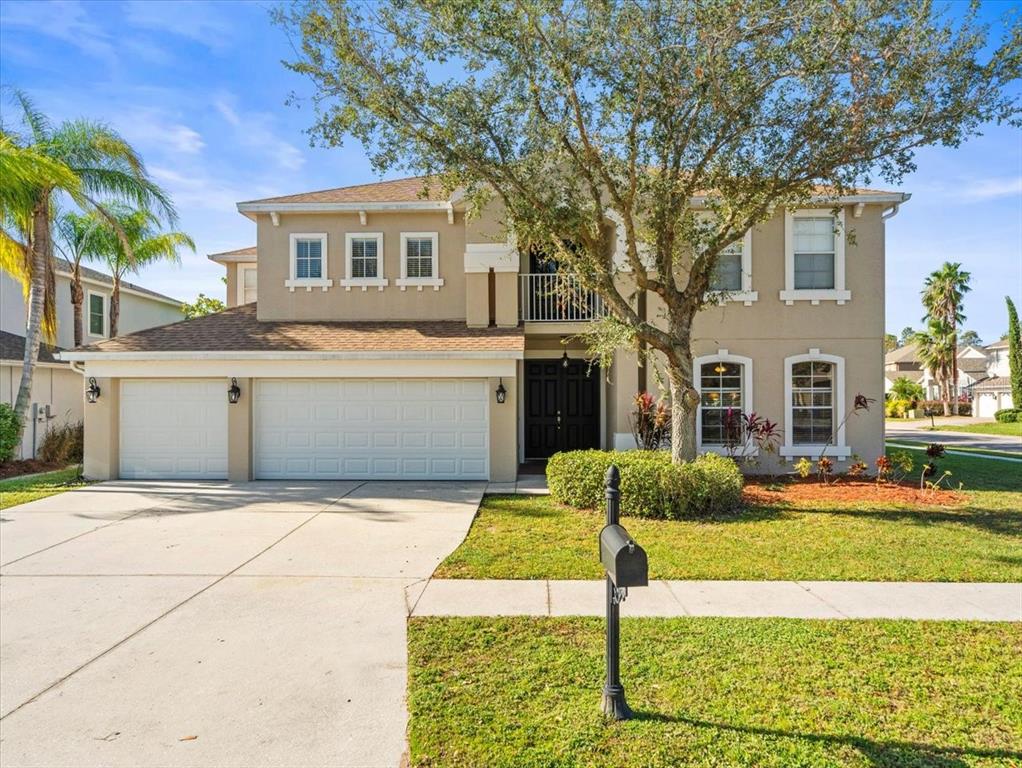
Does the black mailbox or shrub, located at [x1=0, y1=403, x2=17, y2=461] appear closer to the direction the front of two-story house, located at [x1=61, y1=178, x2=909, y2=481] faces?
the black mailbox

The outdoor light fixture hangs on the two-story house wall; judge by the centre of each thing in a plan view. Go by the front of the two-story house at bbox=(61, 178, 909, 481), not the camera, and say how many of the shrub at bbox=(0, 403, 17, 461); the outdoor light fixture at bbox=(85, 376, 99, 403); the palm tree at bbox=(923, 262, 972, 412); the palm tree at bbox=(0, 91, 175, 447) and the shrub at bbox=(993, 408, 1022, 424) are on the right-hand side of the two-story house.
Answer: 3

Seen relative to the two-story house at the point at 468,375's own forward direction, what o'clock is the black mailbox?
The black mailbox is roughly at 12 o'clock from the two-story house.

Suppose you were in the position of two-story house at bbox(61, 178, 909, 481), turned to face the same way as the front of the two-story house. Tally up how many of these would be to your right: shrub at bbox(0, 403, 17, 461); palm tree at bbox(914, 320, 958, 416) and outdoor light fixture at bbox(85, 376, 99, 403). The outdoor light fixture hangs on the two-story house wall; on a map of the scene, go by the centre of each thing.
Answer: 2

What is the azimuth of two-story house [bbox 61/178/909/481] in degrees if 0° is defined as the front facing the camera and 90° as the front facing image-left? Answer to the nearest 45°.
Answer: approximately 0°

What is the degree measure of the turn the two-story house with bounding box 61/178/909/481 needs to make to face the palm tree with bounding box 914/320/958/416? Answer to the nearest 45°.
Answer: approximately 135° to its left

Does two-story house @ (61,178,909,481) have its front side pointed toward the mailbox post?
yes

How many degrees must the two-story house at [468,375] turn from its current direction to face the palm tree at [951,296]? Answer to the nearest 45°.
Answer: approximately 135° to its left

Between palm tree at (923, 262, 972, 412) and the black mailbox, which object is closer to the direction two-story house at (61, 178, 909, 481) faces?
the black mailbox

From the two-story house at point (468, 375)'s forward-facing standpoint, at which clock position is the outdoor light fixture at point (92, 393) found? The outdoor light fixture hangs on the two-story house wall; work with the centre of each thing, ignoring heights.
The outdoor light fixture is roughly at 3 o'clock from the two-story house.
